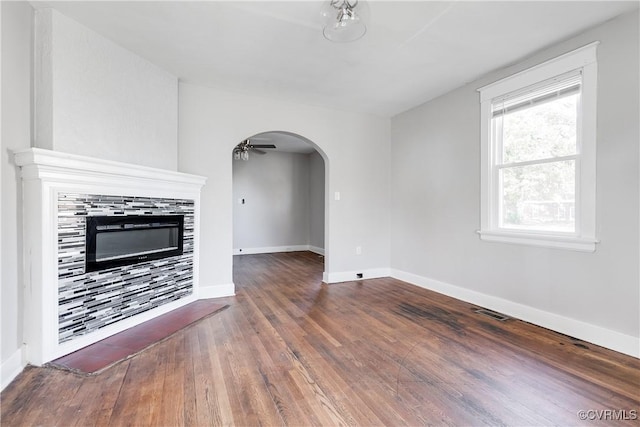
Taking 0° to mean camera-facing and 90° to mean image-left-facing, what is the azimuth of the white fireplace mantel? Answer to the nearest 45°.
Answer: approximately 315°

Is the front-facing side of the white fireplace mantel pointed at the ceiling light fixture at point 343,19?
yes
